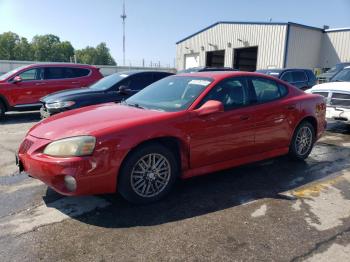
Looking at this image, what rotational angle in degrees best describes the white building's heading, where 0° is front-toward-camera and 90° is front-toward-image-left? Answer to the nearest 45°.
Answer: approximately 45°

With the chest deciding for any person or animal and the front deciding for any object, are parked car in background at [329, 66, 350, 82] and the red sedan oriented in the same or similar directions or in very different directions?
same or similar directions

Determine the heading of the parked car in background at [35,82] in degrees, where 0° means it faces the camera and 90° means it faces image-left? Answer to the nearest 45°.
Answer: approximately 90°

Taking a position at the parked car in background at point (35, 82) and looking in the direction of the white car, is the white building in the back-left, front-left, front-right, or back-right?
front-left

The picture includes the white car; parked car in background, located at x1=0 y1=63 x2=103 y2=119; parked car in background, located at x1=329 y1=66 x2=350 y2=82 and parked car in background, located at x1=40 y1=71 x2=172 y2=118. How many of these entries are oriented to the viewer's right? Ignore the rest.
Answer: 0

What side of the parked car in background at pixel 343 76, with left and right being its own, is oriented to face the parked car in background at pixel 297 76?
right

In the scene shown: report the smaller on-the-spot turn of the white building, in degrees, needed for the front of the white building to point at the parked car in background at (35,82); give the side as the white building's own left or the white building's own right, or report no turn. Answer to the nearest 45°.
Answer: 0° — it already faces it

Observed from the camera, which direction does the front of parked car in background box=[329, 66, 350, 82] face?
facing the viewer and to the left of the viewer

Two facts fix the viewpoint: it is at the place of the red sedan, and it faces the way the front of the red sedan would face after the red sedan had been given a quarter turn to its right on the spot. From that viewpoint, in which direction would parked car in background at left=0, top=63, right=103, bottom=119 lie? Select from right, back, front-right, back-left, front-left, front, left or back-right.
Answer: front

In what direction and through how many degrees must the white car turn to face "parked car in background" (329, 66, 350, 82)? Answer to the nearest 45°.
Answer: approximately 135° to its right

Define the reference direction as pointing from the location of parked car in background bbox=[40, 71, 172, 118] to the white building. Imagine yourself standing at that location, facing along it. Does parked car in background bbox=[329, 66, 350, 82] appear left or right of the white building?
right

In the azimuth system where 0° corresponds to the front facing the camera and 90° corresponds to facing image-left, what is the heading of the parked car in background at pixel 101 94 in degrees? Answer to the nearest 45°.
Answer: approximately 45°

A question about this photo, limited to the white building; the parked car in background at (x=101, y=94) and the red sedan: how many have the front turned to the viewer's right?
0

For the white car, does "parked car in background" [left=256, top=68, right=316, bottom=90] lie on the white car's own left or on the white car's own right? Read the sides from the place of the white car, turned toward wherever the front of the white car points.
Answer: on the white car's own right

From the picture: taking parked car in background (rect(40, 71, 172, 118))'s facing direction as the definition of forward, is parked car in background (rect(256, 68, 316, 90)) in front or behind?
behind
